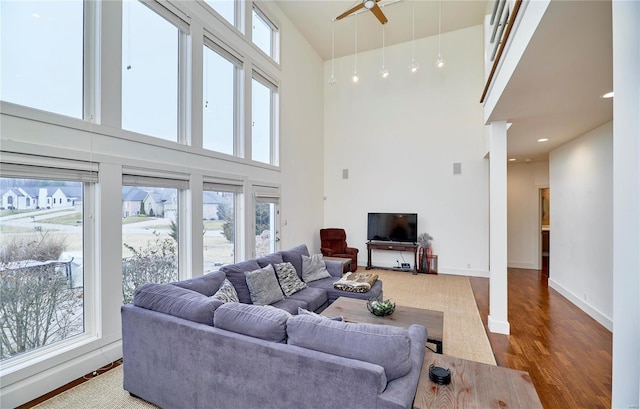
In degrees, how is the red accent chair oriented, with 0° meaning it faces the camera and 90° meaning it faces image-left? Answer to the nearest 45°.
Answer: approximately 315°

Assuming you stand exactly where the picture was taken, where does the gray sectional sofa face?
facing away from the viewer and to the right of the viewer

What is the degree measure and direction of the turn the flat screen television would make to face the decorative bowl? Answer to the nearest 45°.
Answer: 0° — it already faces it

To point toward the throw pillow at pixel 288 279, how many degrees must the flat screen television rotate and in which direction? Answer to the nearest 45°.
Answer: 0° — it already faces it

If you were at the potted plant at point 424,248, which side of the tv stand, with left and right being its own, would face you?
left

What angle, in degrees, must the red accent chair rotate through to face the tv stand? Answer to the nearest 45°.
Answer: approximately 45° to its left

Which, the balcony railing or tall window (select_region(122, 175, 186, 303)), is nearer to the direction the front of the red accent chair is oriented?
the balcony railing

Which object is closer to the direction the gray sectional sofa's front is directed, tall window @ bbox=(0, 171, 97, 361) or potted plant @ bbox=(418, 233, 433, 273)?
the potted plant

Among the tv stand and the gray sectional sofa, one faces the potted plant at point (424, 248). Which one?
the gray sectional sofa

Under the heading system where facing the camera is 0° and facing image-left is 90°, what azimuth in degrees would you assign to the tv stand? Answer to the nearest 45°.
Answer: approximately 0°

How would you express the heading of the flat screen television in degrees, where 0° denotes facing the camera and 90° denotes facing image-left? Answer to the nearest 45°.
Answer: approximately 0°
